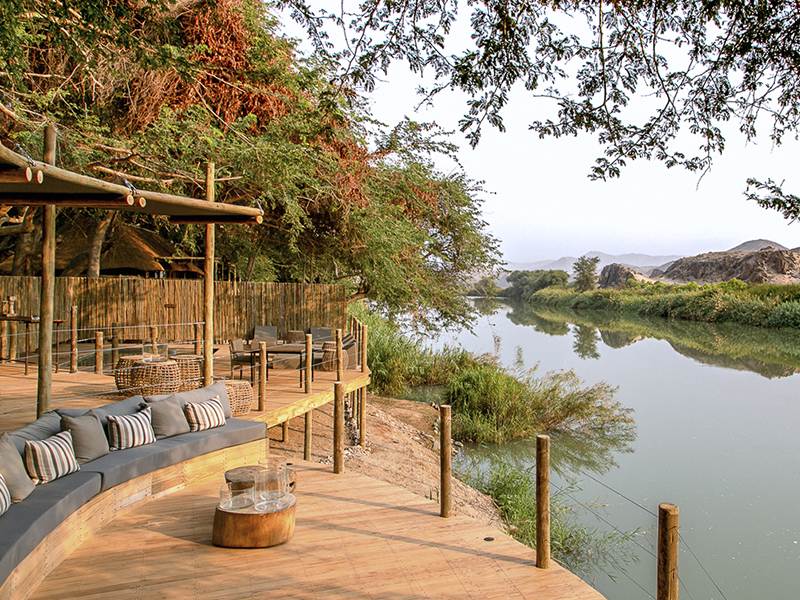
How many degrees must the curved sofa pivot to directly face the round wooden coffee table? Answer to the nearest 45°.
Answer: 0° — it already faces it

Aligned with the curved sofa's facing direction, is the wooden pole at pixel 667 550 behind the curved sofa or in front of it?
in front

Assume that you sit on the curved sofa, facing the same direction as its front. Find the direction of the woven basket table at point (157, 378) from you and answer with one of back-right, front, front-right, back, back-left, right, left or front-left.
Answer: back-left

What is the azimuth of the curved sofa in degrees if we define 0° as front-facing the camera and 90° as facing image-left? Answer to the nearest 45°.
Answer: approximately 315°

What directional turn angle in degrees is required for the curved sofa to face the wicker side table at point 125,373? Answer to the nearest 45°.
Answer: approximately 135° to its left

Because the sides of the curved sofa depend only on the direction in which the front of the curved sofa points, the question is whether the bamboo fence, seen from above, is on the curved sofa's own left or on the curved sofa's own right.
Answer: on the curved sofa's own left

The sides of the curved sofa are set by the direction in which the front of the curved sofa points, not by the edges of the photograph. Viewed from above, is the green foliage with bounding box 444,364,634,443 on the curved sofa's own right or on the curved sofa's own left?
on the curved sofa's own left

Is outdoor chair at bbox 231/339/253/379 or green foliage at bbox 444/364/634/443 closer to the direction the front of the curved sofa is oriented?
the green foliage

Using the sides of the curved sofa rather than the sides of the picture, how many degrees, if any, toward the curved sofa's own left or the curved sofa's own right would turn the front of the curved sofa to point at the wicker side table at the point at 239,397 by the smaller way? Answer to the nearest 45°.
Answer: approximately 90° to the curved sofa's own left

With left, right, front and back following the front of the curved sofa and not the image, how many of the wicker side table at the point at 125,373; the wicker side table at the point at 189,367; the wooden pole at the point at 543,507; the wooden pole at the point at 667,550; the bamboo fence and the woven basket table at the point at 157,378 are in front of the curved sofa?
2

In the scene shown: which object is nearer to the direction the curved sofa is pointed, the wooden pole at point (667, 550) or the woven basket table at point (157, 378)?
the wooden pole

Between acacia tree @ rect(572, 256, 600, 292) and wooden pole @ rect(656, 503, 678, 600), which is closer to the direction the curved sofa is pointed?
the wooden pole

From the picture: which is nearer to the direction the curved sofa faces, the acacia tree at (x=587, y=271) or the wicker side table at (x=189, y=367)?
the acacia tree

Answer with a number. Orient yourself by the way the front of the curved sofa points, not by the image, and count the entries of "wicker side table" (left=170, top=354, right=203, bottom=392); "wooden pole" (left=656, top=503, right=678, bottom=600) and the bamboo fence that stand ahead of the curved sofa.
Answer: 1

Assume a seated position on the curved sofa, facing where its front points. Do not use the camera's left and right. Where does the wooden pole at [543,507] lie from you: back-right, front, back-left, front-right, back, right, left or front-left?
front
